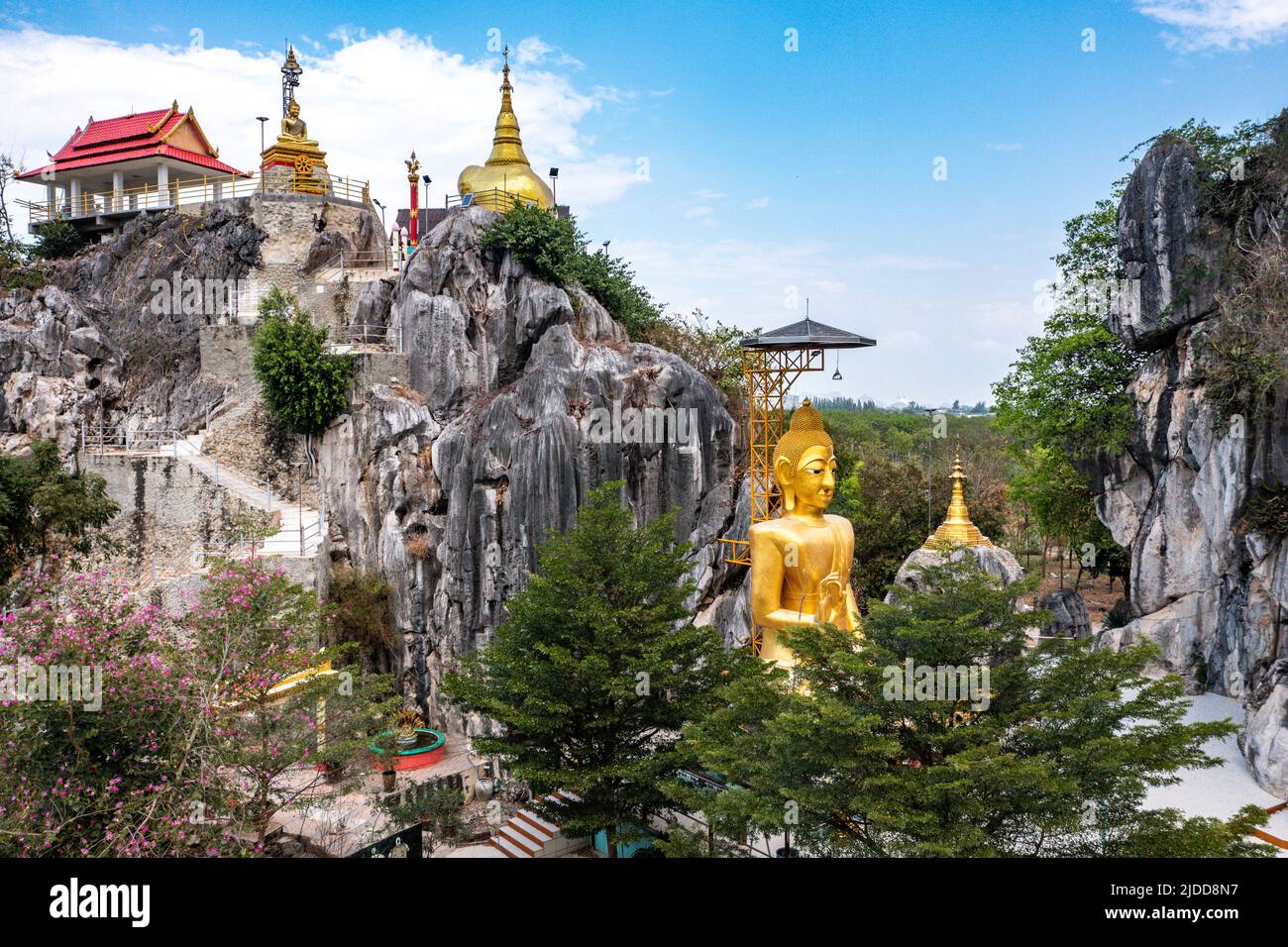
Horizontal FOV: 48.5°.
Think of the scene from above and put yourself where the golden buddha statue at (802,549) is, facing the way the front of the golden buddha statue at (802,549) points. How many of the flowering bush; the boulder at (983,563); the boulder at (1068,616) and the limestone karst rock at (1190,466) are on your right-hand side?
1

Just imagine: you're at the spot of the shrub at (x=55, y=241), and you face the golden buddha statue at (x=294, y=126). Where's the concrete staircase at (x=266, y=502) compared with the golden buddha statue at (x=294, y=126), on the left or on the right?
right

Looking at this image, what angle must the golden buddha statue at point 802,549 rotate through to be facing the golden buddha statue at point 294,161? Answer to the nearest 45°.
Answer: approximately 180°

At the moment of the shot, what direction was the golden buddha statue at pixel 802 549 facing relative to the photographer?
facing the viewer and to the right of the viewer

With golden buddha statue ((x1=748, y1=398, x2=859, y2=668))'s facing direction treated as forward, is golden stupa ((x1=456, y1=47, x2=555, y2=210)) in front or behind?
behind

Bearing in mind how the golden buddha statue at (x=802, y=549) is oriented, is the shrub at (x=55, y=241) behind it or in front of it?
behind

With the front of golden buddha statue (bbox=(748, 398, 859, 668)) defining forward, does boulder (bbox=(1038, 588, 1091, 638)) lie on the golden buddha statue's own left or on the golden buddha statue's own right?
on the golden buddha statue's own left

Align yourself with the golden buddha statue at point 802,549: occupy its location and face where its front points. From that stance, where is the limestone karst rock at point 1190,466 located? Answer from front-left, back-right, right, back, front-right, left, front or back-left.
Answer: left
